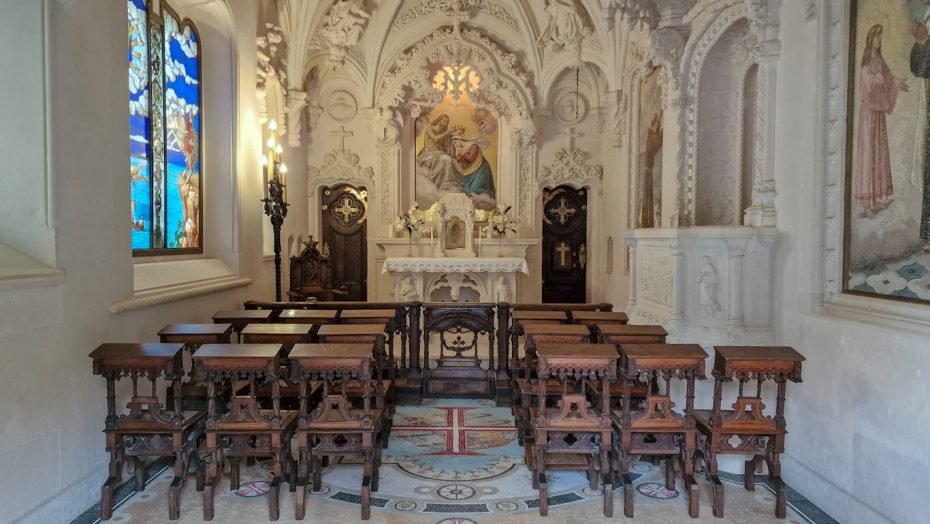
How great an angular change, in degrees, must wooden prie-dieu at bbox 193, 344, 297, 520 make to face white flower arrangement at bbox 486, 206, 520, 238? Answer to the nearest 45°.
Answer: approximately 45° to its right

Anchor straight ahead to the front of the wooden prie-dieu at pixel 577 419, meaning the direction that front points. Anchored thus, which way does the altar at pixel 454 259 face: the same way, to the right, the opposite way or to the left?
the opposite way

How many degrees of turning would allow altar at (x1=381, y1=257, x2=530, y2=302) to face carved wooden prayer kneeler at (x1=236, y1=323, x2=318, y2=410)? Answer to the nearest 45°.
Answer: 0° — it already faces it

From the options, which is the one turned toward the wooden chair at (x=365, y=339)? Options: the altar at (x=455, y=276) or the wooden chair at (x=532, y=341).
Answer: the altar

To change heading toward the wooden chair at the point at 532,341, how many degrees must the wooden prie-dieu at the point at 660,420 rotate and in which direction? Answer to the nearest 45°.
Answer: approximately 45° to its left

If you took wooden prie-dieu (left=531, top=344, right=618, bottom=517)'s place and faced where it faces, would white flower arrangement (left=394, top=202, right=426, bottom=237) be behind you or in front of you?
in front

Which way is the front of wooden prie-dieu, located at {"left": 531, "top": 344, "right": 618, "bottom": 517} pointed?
away from the camera

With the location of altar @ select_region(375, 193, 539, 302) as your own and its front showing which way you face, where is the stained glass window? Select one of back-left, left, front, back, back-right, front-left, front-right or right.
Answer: front-right

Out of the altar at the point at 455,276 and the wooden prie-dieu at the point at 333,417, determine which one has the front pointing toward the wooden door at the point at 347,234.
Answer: the wooden prie-dieu

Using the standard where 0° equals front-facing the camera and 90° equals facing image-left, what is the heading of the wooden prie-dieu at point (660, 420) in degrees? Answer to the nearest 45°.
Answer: approximately 180°

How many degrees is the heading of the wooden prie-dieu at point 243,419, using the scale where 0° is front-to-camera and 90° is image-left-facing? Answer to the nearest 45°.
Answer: approximately 180°

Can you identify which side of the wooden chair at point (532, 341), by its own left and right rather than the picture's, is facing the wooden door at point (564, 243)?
front

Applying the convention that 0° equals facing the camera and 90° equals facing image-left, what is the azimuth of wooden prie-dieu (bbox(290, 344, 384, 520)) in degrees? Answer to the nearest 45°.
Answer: approximately 180°

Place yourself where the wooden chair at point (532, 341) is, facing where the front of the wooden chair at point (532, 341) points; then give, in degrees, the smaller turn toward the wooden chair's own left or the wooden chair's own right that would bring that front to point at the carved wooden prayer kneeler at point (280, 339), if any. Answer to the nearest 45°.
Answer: approximately 90° to the wooden chair's own left

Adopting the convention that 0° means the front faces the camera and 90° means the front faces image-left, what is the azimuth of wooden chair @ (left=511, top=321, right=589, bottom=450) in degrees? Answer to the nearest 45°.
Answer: approximately 180°

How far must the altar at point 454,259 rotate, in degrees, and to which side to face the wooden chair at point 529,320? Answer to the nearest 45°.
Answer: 0° — it already faces it
